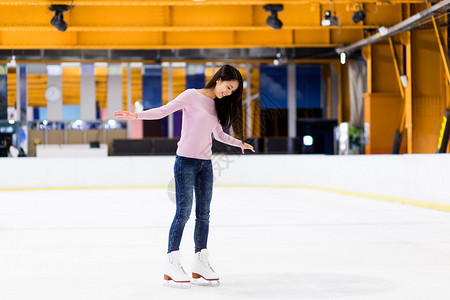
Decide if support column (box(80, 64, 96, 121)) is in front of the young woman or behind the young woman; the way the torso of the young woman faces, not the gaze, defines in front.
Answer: behind

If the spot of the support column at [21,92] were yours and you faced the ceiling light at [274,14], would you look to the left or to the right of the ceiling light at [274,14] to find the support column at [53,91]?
left

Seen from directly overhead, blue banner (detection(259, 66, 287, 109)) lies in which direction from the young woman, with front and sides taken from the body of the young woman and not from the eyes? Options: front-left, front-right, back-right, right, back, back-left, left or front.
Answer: back-left

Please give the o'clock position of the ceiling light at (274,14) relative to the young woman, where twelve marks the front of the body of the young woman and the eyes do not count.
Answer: The ceiling light is roughly at 8 o'clock from the young woman.

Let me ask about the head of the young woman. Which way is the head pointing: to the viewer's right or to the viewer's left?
to the viewer's right

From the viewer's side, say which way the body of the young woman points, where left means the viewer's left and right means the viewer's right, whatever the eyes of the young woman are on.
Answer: facing the viewer and to the right of the viewer

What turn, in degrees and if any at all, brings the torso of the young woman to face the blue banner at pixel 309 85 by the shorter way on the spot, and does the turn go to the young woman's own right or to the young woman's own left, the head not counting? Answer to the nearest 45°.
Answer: approximately 135° to the young woman's own left

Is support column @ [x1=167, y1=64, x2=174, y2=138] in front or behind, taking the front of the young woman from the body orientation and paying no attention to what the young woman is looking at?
behind

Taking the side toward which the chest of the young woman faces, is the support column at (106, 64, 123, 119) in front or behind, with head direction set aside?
behind
